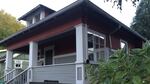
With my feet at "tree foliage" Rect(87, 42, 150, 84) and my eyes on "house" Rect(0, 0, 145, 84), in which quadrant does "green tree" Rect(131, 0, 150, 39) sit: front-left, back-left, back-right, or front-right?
front-right

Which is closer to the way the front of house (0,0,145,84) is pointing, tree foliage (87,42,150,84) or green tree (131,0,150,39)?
the tree foliage

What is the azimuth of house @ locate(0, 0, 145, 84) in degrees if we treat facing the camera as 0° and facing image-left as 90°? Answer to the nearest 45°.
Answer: approximately 45°

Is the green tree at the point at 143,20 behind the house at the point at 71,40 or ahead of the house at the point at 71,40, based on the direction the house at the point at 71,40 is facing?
behind

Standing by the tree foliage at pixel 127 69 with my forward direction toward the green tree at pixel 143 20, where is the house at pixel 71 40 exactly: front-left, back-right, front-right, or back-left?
front-left

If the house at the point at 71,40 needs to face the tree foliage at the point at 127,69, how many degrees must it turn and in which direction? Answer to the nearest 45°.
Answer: approximately 45° to its left
